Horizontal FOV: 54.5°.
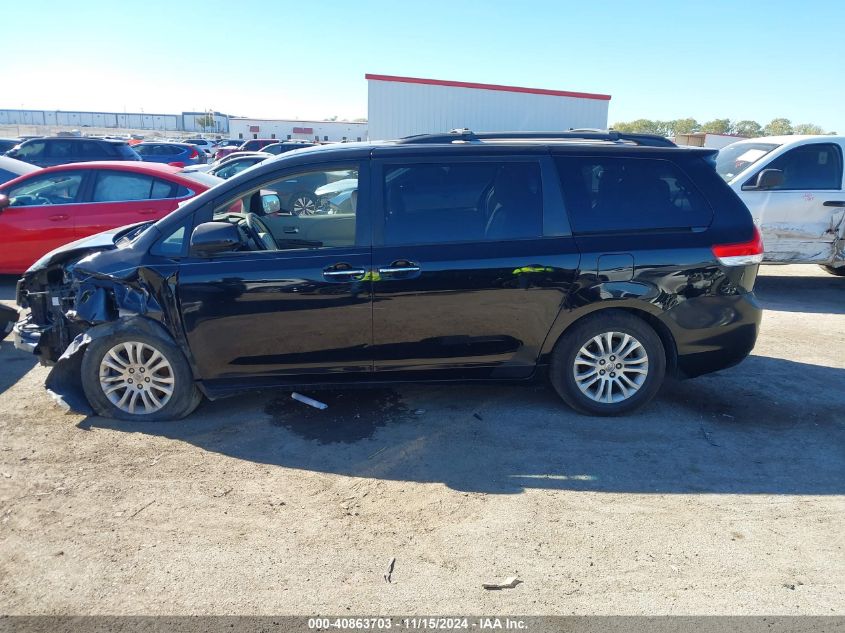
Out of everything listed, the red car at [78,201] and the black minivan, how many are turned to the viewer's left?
2

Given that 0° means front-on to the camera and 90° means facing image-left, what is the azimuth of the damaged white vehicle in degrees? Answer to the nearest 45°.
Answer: approximately 45°

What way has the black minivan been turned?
to the viewer's left

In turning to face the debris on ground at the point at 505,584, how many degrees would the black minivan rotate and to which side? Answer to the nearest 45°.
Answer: approximately 90° to its left

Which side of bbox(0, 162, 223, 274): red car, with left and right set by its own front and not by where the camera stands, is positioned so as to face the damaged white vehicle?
back

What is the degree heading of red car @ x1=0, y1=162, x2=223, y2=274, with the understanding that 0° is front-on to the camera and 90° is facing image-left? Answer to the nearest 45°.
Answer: approximately 90°

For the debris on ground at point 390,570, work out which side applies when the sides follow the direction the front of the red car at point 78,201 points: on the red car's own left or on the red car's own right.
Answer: on the red car's own left

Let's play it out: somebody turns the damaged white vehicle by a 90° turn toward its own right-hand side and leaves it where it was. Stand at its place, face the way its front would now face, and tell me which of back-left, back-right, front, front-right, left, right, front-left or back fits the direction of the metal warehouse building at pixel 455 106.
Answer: front
